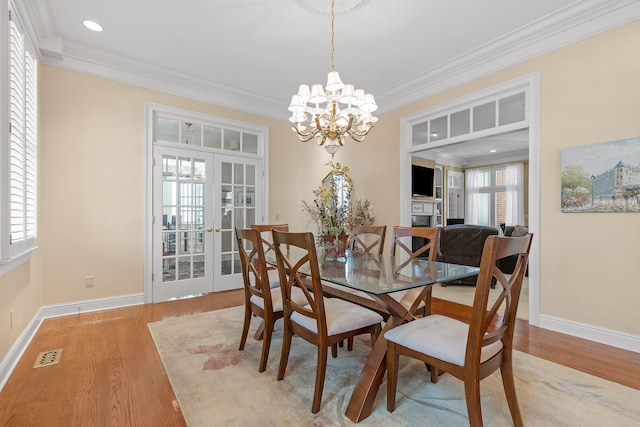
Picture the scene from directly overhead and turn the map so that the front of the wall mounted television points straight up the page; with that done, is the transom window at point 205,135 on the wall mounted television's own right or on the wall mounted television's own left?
on the wall mounted television's own right

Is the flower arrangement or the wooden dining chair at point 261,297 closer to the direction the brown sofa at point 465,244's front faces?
the flower arrangement

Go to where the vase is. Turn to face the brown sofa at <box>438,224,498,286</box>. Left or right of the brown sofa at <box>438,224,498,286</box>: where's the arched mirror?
left

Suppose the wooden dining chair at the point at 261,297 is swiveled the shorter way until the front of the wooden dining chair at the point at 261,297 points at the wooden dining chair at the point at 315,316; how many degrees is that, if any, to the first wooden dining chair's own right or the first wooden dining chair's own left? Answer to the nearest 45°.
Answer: approximately 90° to the first wooden dining chair's own right

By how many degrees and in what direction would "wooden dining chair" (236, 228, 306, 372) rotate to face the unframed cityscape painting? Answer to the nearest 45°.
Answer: approximately 45° to its right

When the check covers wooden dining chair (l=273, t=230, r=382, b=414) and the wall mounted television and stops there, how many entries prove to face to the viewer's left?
0

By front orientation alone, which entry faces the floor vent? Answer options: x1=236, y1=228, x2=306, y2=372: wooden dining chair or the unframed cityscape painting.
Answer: the unframed cityscape painting

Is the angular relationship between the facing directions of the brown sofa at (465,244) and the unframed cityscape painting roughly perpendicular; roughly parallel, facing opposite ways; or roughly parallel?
roughly perpendicular

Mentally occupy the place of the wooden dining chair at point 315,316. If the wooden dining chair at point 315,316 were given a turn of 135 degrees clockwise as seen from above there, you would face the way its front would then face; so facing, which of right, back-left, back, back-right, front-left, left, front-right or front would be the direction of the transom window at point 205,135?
back-right

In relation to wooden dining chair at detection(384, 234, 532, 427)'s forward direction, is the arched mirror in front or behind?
in front

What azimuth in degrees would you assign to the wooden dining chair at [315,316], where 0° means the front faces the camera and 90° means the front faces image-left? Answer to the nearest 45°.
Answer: approximately 225°

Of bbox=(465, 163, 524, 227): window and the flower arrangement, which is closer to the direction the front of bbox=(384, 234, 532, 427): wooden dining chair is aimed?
the flower arrangement

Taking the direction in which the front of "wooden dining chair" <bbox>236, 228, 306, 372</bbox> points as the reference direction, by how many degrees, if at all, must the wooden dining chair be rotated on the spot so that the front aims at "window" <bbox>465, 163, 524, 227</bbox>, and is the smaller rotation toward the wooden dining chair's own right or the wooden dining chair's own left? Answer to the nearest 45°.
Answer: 0° — it already faces it

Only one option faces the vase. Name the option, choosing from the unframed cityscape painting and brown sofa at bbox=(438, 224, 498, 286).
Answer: the unframed cityscape painting

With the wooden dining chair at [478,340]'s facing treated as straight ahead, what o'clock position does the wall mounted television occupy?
The wall mounted television is roughly at 1 o'clock from the wooden dining chair.

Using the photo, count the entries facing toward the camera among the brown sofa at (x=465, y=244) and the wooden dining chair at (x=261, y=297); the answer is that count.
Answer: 0

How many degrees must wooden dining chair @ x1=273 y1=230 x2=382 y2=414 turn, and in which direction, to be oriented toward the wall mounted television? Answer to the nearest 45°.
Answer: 0° — it already faces it

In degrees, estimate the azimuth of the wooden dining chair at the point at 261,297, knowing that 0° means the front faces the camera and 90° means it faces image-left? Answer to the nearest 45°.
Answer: approximately 225°
